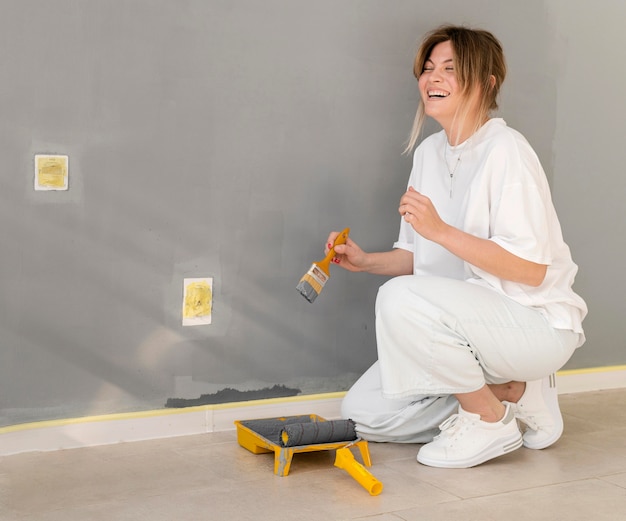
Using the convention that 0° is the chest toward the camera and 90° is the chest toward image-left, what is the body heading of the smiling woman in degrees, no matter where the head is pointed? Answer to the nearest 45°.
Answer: approximately 45°

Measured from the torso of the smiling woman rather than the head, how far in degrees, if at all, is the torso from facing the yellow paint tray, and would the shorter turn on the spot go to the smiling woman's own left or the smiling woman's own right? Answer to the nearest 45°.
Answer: approximately 45° to the smiling woman's own right

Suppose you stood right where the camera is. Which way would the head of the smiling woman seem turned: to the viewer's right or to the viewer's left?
to the viewer's left
